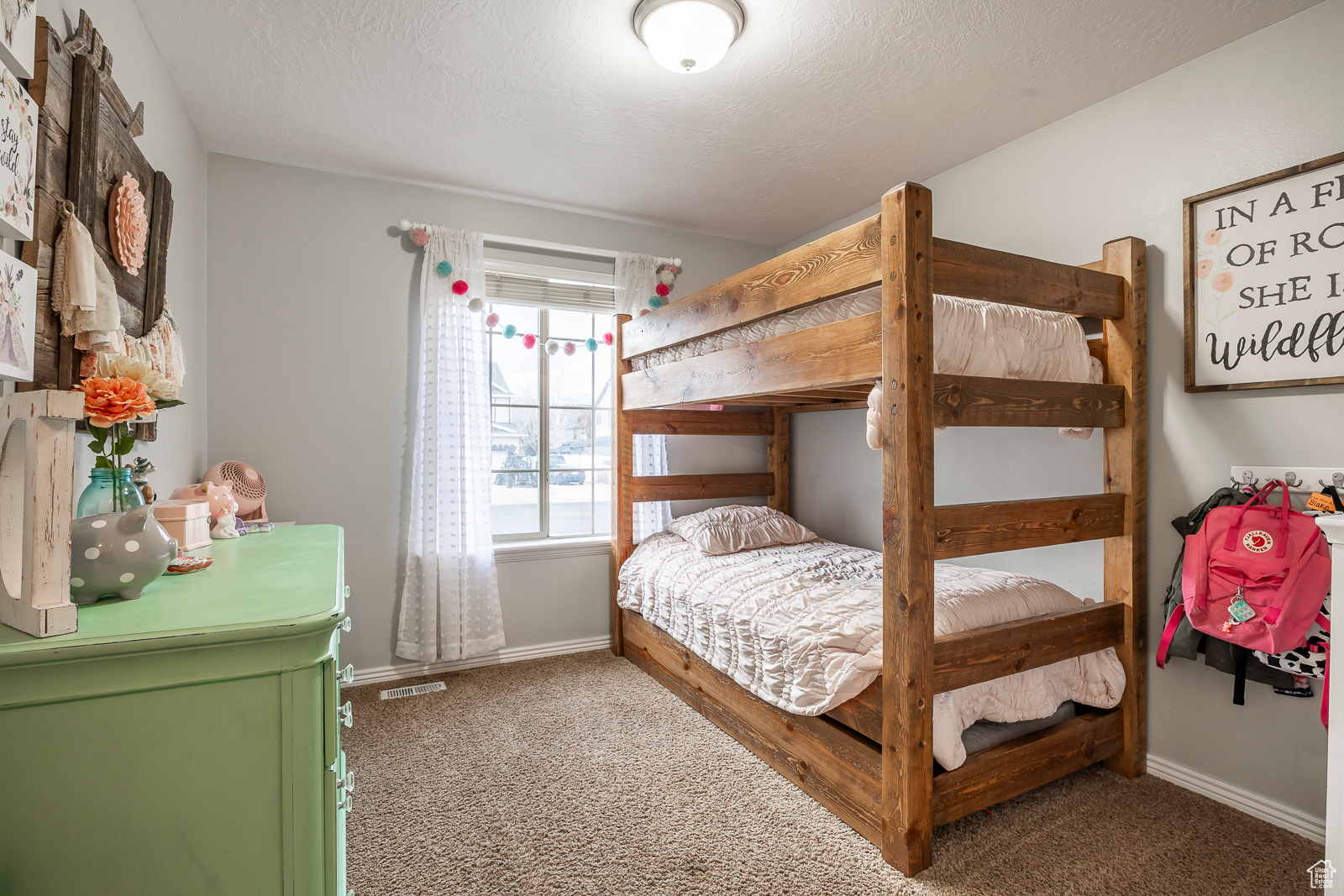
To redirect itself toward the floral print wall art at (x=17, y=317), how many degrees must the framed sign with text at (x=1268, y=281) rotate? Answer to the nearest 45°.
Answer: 0° — it already faces it

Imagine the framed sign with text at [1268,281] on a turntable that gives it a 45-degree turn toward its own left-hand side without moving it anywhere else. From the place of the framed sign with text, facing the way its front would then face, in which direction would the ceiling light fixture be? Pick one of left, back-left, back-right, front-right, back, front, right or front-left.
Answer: front-right

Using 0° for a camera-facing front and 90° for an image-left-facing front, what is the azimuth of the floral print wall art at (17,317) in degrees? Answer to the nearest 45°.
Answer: approximately 315°

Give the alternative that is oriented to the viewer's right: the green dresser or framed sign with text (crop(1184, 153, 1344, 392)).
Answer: the green dresser

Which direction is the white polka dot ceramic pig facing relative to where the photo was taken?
to the viewer's right

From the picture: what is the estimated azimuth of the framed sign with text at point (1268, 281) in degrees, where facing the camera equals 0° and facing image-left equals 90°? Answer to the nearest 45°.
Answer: approximately 45°

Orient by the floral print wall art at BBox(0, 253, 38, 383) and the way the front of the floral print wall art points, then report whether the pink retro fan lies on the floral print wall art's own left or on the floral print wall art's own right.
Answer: on the floral print wall art's own left

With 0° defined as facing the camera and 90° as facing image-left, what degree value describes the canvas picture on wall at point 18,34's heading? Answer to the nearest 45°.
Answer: approximately 315°

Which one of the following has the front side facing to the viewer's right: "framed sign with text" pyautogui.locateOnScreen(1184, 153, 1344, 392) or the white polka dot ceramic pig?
the white polka dot ceramic pig

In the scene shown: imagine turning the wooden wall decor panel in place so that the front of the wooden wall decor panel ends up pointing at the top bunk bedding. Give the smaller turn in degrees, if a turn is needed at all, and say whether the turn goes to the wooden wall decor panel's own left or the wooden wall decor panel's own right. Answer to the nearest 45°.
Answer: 0° — it already faces it

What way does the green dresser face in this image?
to the viewer's right

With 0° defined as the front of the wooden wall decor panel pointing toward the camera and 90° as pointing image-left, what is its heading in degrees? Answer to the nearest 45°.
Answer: approximately 315°

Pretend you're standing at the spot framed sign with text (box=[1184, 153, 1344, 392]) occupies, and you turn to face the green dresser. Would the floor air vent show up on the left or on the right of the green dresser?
right

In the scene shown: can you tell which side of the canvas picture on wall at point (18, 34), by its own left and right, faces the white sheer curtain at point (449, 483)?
left

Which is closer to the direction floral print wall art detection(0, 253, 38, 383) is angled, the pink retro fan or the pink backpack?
the pink backpack

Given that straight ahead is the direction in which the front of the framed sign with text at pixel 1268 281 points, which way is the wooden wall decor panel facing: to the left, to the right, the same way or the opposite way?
the opposite way
